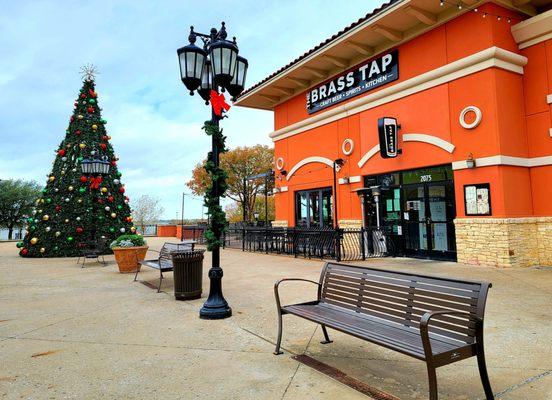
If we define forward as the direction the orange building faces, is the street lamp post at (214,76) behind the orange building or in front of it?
in front

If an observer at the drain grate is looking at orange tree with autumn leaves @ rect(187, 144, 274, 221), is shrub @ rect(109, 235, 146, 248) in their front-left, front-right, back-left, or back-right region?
front-left

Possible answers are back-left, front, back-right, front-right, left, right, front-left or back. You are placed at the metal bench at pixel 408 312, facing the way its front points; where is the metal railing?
back-right

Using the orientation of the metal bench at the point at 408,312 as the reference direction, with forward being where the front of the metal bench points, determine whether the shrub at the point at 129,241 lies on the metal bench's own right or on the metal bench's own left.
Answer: on the metal bench's own right

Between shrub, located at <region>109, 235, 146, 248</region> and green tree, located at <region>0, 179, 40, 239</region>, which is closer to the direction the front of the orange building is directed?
the shrub

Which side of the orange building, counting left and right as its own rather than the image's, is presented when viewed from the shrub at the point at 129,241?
front

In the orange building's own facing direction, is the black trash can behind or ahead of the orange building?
ahead

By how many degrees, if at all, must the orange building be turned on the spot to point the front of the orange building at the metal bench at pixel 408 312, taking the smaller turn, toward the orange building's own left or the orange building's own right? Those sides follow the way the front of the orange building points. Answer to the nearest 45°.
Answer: approximately 45° to the orange building's own left

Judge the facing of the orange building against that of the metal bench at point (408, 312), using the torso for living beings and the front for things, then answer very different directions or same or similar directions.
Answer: same or similar directions

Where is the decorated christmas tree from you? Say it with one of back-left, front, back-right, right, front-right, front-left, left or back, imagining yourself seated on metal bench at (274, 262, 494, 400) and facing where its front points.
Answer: right

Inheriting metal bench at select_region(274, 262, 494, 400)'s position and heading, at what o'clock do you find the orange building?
The orange building is roughly at 5 o'clock from the metal bench.

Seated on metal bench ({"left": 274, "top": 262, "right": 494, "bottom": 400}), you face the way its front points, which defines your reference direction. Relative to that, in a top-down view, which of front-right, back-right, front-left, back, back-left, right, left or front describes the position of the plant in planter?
right

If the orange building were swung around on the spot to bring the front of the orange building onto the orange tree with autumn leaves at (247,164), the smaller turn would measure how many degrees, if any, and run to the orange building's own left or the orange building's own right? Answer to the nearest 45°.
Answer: approximately 90° to the orange building's own right

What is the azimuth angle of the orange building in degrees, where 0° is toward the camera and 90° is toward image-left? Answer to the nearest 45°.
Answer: approximately 45°

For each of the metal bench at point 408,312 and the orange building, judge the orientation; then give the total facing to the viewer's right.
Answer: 0
